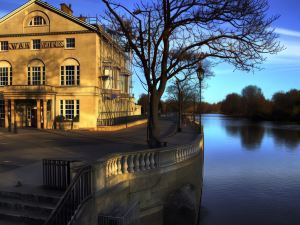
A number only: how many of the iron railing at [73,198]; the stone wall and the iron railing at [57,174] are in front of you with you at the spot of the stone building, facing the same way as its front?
3

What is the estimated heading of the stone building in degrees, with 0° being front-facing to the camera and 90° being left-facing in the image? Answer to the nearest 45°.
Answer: approximately 0°

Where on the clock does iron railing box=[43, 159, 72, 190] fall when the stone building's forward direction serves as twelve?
The iron railing is roughly at 12 o'clock from the stone building.

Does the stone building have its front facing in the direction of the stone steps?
yes

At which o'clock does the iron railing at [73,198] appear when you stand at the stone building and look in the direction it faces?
The iron railing is roughly at 12 o'clock from the stone building.

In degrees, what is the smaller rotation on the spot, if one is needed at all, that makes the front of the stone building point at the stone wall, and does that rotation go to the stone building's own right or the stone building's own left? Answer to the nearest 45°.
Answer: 0° — it already faces it
